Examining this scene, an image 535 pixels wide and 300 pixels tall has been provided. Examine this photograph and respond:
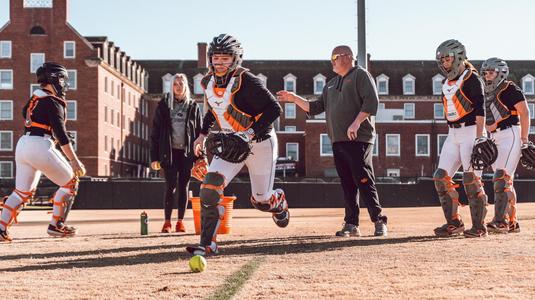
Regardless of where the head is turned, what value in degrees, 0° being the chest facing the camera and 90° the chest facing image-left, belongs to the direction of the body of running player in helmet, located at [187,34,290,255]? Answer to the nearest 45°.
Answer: approximately 45°

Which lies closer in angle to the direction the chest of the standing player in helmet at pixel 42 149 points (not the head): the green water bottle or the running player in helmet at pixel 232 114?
the green water bottle

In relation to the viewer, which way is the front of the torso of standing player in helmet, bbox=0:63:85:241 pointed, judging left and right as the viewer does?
facing away from the viewer and to the right of the viewer

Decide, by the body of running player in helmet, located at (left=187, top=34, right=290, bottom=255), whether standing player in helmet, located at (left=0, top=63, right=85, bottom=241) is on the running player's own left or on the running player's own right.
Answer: on the running player's own right

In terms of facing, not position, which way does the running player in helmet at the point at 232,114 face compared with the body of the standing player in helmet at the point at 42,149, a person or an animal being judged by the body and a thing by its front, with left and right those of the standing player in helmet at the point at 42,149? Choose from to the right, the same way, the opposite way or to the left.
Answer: the opposite way

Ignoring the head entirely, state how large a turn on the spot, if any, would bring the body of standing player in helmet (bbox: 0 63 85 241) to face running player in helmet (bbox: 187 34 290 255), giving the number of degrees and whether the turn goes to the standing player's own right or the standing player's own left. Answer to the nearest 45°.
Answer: approximately 90° to the standing player's own right

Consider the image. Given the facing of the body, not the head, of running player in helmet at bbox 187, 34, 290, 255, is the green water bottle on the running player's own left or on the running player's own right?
on the running player's own right
